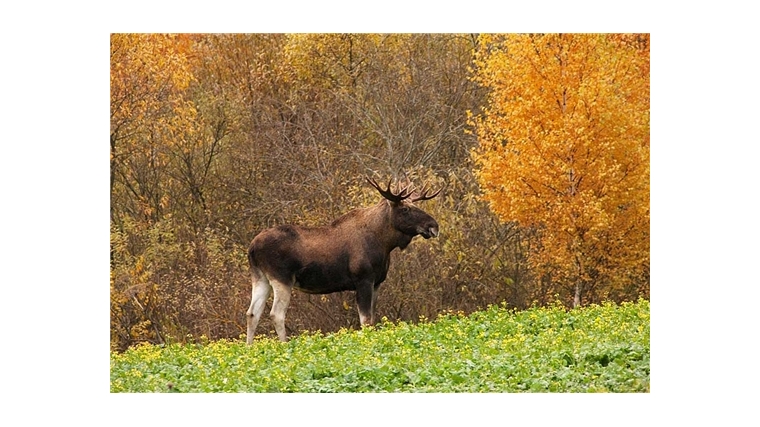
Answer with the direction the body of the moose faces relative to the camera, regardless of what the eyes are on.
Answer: to the viewer's right

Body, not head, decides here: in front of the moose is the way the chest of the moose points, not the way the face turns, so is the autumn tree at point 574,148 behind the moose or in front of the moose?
in front
